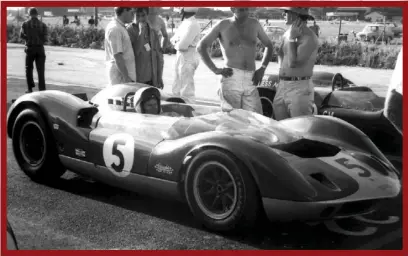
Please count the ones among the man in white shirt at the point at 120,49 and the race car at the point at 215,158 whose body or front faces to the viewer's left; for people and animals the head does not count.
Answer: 0

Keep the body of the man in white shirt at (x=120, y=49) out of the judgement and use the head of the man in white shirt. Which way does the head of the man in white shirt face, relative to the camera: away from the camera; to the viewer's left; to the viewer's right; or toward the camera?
to the viewer's right

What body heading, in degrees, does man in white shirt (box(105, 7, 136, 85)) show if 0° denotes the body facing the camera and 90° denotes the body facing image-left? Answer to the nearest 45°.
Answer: approximately 270°

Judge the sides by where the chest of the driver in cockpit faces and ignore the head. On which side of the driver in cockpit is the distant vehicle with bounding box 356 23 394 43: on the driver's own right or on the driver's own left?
on the driver's own left

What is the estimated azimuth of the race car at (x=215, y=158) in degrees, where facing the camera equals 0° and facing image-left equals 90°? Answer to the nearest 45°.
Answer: approximately 315°

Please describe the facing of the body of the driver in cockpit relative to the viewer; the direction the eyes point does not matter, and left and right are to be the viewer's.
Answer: facing the viewer and to the right of the viewer

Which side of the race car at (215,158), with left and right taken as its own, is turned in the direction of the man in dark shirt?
back

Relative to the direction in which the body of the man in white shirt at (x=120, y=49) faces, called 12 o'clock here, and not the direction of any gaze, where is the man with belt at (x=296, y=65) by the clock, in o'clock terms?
The man with belt is roughly at 1 o'clock from the man in white shirt.

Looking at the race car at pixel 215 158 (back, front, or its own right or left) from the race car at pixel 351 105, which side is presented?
left

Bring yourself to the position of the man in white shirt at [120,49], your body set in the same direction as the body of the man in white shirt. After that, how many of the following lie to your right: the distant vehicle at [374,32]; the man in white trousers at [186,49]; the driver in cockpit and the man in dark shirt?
1
